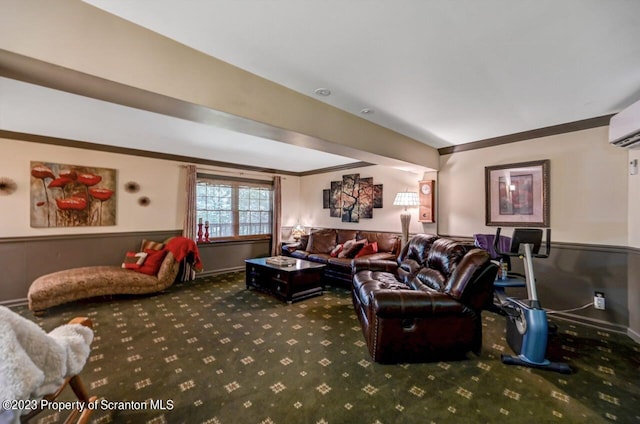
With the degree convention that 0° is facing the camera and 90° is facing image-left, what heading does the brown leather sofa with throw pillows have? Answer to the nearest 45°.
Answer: approximately 45°

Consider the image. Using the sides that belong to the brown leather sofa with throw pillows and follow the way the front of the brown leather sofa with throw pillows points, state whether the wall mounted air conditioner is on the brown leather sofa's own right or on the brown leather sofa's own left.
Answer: on the brown leather sofa's own left

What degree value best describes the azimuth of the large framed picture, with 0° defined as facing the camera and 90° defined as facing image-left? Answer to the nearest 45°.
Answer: approximately 45°

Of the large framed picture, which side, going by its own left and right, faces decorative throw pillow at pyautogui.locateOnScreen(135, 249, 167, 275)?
front

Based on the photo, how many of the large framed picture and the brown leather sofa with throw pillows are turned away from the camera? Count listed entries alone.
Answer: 0

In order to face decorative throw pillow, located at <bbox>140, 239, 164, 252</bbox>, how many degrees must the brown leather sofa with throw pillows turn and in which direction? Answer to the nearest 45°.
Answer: approximately 45° to its right

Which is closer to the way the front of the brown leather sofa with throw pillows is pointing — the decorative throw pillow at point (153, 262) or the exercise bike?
the decorative throw pillow

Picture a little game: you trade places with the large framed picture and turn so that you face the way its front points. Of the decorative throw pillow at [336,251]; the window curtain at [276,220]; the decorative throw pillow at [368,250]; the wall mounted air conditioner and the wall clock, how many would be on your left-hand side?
1

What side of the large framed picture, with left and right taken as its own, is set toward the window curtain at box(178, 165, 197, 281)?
front

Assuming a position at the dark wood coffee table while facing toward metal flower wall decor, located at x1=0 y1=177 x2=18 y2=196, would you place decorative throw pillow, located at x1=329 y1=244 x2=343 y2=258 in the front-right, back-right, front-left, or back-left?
back-right

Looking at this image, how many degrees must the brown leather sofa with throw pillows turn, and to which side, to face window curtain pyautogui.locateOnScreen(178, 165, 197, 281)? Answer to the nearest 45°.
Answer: approximately 45° to its right

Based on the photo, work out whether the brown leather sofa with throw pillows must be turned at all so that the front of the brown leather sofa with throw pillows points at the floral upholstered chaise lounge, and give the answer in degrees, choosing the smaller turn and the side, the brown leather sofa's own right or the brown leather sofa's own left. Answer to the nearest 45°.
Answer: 0° — it already faces it

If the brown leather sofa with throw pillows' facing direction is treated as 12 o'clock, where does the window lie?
The window is roughly at 2 o'clock from the brown leather sofa with throw pillows.

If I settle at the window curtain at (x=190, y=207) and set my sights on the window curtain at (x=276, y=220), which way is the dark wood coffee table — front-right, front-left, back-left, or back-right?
front-right

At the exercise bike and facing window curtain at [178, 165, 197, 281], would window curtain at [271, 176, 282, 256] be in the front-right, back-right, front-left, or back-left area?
front-right
